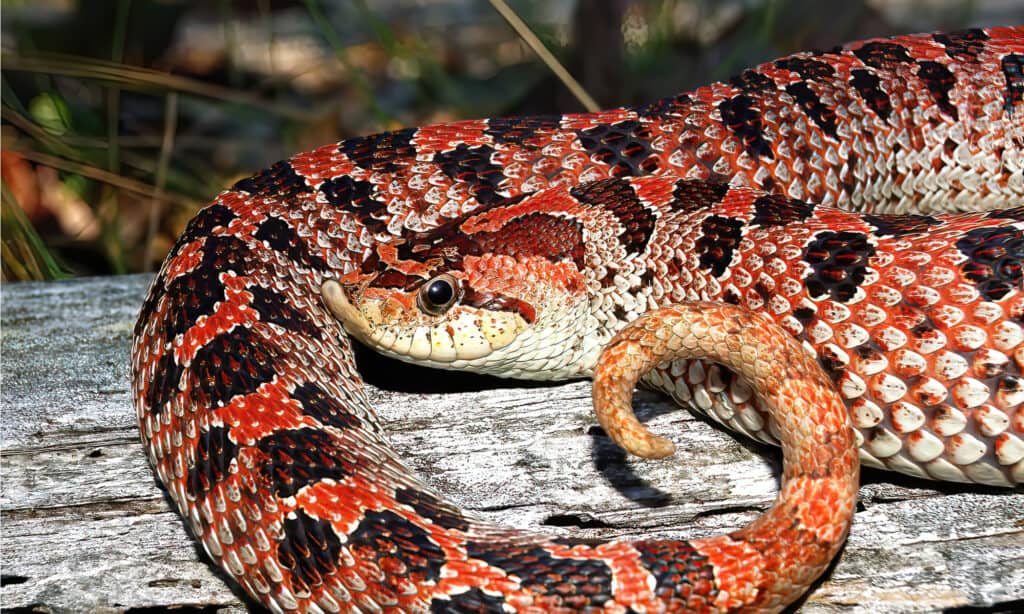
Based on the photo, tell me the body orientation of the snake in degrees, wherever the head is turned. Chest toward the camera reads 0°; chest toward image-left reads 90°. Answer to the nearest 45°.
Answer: approximately 90°
